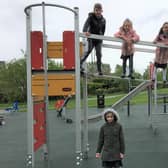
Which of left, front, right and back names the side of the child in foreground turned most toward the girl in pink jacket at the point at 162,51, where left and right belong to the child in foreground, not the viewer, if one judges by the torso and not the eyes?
back

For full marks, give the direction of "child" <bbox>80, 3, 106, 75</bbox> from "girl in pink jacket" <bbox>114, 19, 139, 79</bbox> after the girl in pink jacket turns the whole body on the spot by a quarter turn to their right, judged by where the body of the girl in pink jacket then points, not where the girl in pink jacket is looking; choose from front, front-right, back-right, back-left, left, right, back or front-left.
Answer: front

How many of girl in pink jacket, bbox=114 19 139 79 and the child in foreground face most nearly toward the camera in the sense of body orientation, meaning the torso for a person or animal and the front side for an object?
2

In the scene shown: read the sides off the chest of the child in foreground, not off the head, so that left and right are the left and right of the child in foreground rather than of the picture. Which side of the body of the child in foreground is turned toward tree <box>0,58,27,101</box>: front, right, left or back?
back

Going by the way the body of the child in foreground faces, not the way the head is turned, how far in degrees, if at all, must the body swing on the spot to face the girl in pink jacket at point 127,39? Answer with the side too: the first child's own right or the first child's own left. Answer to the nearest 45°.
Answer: approximately 180°

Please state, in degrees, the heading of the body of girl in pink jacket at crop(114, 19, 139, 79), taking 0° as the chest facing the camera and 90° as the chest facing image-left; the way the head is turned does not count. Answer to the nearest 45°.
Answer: approximately 0°

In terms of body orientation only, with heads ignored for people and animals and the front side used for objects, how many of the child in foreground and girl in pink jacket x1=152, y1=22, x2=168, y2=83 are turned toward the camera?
2

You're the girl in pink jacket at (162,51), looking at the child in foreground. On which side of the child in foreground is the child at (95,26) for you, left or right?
right
